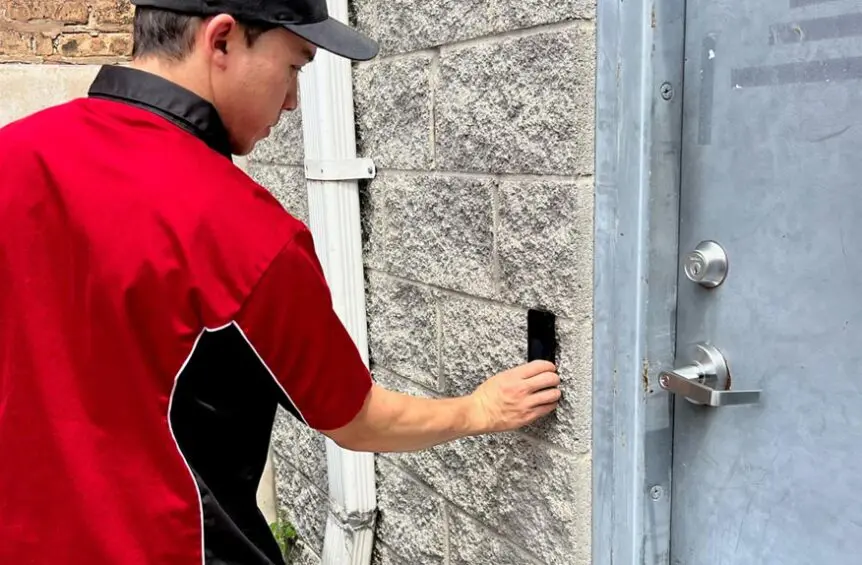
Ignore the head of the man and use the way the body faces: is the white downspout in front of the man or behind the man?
in front

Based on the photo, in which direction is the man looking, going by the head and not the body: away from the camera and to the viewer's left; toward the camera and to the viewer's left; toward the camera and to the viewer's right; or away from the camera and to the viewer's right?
away from the camera and to the viewer's right

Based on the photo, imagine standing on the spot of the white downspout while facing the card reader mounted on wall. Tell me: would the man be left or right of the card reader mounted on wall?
right

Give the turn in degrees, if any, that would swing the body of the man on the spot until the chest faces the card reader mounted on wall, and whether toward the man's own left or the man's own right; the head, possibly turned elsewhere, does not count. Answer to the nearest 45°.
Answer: approximately 45° to the man's own right

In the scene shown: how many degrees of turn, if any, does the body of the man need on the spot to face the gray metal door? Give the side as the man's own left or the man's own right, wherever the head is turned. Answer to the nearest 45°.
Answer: approximately 45° to the man's own right

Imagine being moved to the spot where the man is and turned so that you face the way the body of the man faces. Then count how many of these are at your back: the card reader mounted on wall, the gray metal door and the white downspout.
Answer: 0

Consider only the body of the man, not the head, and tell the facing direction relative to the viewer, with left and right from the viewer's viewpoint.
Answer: facing away from the viewer and to the right of the viewer
